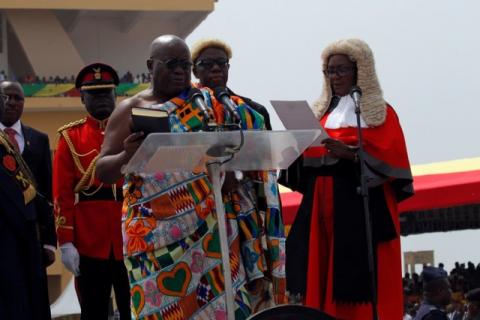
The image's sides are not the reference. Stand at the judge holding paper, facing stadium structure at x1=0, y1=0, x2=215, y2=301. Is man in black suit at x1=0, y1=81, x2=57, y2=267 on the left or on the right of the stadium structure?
left

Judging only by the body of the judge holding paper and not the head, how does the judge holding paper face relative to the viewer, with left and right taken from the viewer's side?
facing the viewer and to the left of the viewer

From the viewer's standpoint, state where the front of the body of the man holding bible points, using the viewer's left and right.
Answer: facing the viewer and to the right of the viewer

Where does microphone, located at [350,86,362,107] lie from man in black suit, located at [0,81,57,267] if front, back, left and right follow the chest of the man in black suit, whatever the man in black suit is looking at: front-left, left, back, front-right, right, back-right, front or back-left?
front-left

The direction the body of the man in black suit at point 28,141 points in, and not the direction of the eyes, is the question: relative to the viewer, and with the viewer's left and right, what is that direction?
facing the viewer
